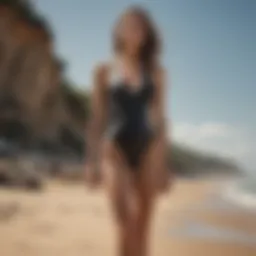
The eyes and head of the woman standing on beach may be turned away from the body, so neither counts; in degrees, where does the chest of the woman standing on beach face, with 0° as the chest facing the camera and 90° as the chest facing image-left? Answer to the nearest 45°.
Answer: approximately 0°
